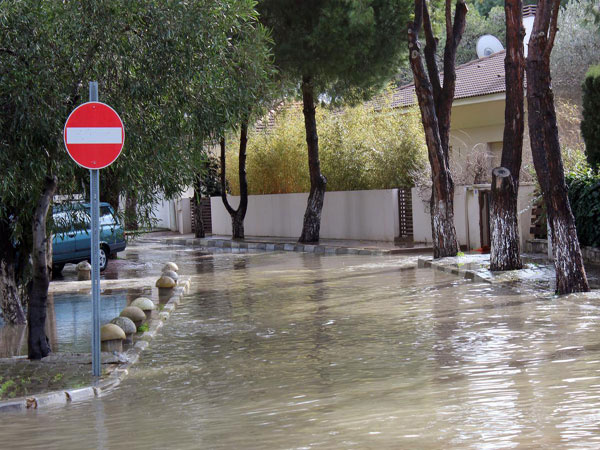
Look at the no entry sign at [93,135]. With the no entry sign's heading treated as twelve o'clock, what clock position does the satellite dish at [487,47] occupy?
The satellite dish is roughly at 7 o'clock from the no entry sign.

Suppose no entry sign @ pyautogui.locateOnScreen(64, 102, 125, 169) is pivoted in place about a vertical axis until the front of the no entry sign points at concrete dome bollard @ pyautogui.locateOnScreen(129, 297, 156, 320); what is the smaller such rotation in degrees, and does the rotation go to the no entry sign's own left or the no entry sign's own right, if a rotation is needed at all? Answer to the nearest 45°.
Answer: approximately 180°

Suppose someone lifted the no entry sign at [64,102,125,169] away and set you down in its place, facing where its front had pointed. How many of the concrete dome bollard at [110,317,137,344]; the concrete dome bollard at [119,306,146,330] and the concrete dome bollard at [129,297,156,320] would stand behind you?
3

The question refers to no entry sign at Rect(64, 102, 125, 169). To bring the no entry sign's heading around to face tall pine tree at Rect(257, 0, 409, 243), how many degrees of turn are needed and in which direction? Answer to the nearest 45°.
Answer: approximately 135° to its left

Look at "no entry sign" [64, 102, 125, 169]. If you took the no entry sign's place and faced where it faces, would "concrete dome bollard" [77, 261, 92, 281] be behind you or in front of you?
behind

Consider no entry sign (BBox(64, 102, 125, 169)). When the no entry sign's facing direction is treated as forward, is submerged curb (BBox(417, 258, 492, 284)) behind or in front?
behind

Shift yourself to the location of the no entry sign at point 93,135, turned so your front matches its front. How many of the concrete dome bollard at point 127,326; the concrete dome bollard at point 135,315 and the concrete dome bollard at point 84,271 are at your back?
3

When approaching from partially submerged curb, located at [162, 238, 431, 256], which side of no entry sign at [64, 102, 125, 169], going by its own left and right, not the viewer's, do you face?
back

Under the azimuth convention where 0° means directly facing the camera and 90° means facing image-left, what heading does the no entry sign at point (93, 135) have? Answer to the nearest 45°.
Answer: approximately 0°

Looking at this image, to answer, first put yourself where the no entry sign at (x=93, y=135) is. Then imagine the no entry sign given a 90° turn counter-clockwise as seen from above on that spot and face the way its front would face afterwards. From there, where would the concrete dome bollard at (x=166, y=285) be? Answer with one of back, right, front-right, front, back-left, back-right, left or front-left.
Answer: left
